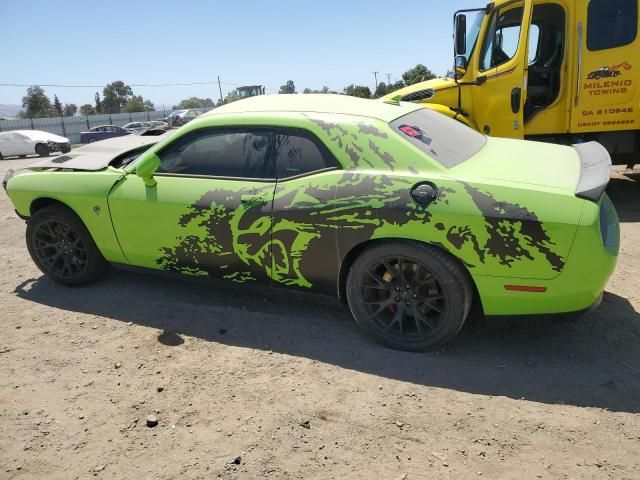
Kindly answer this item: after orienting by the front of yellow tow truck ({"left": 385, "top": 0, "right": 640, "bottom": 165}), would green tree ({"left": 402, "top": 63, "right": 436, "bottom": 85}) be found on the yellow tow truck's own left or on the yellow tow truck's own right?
on the yellow tow truck's own right

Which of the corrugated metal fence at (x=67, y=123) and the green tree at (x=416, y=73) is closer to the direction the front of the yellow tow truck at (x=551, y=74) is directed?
the corrugated metal fence

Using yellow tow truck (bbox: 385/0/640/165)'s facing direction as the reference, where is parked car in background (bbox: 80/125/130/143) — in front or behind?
in front

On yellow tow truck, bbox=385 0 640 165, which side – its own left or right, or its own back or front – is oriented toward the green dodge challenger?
left

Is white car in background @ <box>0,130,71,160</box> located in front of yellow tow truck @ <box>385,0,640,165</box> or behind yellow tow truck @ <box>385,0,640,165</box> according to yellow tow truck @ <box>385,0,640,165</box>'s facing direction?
in front

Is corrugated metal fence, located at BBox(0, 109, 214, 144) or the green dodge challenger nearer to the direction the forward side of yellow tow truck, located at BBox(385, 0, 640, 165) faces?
the corrugated metal fence

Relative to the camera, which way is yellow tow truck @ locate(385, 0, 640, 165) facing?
to the viewer's left
